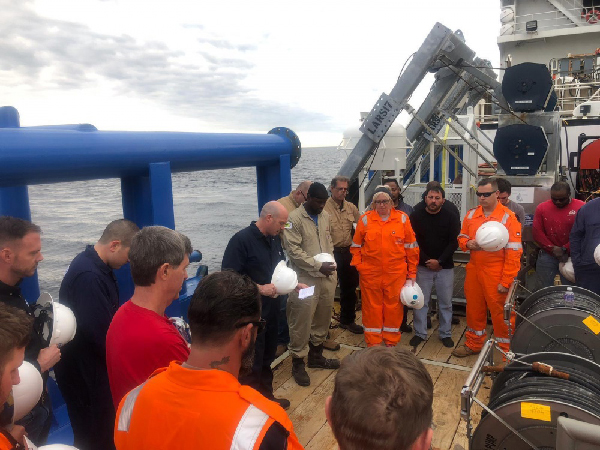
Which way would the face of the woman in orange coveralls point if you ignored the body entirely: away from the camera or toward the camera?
toward the camera

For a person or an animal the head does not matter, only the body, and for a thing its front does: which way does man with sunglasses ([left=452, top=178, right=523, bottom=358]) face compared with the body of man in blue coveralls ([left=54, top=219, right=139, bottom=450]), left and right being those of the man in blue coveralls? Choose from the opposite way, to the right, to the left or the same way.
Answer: the opposite way

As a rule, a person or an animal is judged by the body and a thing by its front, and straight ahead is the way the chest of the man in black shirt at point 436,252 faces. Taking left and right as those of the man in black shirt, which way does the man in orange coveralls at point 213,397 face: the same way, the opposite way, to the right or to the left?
the opposite way

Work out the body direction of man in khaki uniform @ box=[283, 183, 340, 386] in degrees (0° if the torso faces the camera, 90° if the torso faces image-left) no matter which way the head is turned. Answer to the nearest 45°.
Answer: approximately 315°

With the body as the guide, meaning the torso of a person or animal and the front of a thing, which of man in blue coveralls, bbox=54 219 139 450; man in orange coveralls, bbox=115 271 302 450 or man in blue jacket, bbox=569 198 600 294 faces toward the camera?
man in blue jacket, bbox=569 198 600 294

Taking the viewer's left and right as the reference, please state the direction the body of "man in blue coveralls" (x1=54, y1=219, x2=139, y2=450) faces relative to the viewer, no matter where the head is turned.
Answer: facing to the right of the viewer

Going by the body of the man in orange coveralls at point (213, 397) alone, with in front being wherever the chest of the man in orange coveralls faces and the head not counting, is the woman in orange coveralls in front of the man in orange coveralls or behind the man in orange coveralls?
in front

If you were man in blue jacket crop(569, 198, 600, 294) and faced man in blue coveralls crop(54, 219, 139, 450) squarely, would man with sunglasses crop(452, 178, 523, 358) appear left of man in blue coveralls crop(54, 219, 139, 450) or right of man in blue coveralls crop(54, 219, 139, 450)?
right

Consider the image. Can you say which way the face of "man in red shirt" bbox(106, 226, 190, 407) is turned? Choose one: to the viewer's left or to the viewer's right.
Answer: to the viewer's right

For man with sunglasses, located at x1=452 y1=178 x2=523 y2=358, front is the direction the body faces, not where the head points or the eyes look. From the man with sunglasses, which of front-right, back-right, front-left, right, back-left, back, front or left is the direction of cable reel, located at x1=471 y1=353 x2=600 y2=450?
front-left

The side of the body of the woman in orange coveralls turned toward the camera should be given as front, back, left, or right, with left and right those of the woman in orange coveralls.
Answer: front

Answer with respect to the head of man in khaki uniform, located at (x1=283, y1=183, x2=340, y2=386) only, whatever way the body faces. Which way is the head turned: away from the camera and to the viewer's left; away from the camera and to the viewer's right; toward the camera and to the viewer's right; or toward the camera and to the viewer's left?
toward the camera and to the viewer's right

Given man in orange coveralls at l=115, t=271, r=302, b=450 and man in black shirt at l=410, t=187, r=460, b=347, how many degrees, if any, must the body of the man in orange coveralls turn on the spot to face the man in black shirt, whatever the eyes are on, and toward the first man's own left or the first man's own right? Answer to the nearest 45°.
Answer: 0° — they already face them

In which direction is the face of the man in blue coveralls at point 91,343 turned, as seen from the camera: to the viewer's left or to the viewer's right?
to the viewer's right
